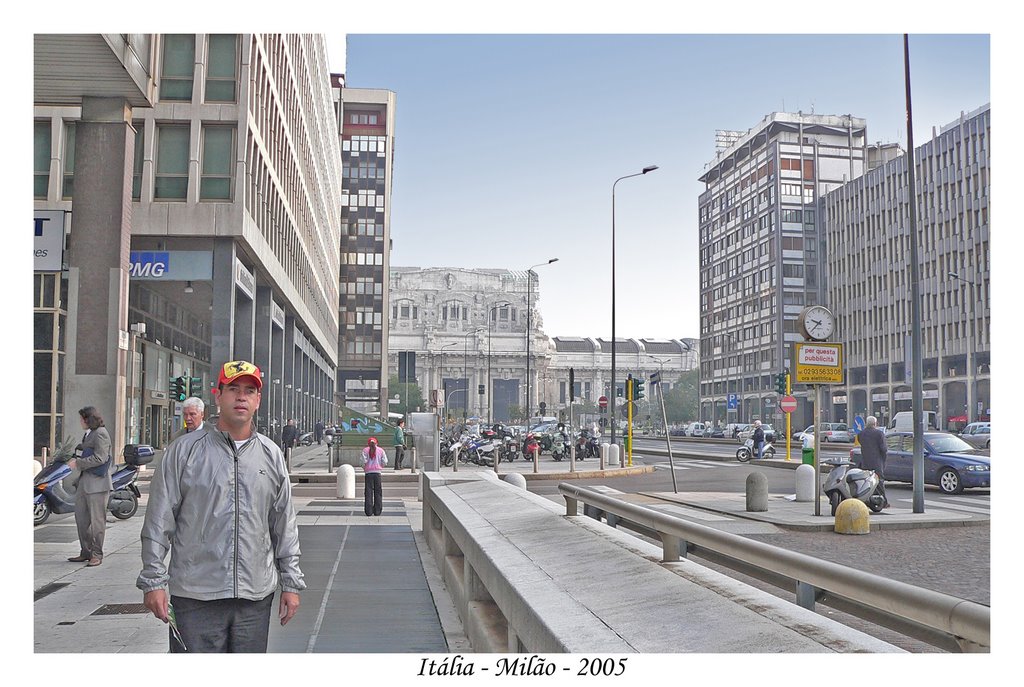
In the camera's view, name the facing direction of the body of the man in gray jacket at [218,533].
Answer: toward the camera

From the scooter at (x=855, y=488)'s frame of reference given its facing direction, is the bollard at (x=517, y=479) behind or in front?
in front

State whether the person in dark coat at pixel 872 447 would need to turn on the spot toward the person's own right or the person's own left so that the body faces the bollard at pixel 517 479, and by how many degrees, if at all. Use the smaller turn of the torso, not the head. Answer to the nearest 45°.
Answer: approximately 135° to the person's own left

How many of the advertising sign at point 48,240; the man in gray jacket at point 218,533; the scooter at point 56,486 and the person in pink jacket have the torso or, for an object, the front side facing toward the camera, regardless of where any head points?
2

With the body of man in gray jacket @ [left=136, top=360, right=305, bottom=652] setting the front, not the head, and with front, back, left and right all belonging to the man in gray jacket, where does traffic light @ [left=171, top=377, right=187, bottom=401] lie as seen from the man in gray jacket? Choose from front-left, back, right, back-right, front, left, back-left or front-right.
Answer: back

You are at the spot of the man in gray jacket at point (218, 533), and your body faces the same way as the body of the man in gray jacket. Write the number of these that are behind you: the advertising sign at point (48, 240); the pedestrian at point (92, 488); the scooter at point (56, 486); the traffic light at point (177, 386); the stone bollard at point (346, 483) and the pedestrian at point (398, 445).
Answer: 6

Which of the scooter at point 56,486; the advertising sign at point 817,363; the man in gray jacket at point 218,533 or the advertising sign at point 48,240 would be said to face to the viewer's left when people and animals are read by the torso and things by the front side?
the scooter

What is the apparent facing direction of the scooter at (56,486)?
to the viewer's left

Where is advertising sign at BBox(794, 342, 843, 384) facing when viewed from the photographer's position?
facing the viewer

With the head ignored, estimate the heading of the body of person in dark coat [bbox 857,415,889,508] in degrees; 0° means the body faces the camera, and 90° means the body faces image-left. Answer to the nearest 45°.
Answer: approximately 180°

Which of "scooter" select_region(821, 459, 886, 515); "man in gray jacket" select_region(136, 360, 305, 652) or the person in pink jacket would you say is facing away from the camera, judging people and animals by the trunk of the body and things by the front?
the person in pink jacket

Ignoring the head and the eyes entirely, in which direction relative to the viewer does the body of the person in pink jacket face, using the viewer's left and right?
facing away from the viewer

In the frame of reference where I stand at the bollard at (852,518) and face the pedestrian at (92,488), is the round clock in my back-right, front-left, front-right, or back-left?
back-right
